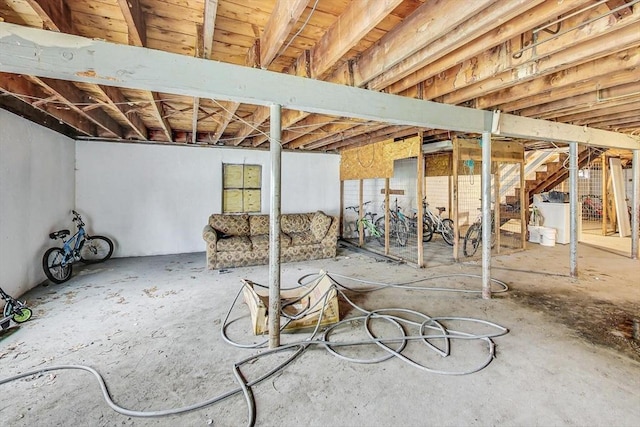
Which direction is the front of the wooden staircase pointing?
to the viewer's left

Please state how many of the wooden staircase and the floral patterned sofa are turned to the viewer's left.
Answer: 1

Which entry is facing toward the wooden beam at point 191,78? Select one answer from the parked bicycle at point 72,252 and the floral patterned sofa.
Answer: the floral patterned sofa

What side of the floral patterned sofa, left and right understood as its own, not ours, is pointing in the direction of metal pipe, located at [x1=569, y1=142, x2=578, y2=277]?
left

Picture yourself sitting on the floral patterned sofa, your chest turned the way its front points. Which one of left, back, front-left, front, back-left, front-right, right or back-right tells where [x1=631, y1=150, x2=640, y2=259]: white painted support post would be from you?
left

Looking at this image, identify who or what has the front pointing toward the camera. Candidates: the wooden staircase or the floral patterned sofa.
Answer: the floral patterned sofa

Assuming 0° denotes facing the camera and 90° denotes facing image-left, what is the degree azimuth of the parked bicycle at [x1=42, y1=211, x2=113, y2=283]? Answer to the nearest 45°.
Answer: approximately 225°

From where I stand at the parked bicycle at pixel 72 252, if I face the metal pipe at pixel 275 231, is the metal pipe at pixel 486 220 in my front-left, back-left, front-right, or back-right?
front-left

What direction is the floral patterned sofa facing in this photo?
toward the camera
